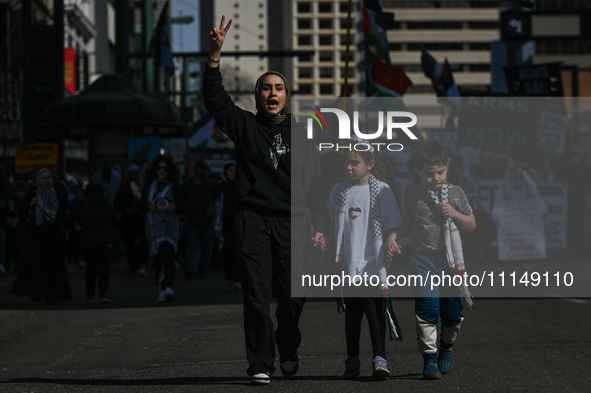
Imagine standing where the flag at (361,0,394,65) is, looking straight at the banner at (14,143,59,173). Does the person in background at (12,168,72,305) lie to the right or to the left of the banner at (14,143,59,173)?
left

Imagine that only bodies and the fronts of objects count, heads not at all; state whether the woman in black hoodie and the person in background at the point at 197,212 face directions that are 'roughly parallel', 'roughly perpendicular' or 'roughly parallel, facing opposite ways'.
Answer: roughly parallel

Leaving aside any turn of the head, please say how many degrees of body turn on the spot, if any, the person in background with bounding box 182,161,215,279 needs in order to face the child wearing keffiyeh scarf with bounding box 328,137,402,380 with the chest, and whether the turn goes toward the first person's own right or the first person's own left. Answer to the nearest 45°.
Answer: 0° — they already face them

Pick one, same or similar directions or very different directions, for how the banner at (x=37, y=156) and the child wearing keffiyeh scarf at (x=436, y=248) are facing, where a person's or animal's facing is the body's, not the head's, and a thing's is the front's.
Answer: same or similar directions

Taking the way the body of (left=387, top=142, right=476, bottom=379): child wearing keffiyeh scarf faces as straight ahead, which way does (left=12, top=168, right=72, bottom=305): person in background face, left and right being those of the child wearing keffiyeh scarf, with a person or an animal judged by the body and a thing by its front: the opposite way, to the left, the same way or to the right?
the same way

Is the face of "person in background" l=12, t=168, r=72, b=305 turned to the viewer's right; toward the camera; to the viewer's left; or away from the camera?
toward the camera

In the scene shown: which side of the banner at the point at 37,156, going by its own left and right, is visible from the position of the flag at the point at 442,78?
left

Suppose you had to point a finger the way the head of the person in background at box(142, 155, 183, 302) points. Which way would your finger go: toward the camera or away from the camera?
toward the camera

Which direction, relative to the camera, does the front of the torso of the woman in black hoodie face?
toward the camera

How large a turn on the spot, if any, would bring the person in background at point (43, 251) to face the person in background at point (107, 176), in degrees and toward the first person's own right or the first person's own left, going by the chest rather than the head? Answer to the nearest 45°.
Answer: approximately 180°

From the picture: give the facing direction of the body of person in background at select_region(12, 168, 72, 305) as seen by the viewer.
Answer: toward the camera

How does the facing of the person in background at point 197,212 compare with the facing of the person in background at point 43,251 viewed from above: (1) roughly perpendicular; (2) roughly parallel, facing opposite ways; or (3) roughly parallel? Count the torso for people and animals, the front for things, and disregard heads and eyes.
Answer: roughly parallel

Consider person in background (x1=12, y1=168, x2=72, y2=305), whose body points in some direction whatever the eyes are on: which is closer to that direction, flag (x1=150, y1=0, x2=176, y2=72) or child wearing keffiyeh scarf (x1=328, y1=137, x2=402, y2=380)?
the child wearing keffiyeh scarf

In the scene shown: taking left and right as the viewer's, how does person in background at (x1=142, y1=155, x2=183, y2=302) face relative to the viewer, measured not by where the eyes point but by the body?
facing the viewer
